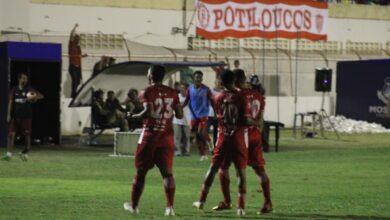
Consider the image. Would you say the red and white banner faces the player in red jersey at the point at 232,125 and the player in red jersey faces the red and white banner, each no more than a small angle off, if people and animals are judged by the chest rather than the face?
yes

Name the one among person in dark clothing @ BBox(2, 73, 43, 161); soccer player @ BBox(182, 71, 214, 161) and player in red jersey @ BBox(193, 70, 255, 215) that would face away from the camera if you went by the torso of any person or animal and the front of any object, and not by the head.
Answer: the player in red jersey

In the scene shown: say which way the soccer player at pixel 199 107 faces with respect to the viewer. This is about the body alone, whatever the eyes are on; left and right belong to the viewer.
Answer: facing the viewer

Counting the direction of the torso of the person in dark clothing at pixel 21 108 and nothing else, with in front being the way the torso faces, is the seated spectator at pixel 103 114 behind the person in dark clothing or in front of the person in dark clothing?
behind

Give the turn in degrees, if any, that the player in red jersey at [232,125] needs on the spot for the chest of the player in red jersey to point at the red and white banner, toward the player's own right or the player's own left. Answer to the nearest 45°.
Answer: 0° — they already face it

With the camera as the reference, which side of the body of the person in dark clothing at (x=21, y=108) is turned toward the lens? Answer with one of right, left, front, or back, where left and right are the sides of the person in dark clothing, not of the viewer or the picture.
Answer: front

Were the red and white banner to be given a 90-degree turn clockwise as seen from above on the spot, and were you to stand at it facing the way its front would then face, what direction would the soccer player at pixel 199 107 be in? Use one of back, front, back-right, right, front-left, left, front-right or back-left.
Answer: left

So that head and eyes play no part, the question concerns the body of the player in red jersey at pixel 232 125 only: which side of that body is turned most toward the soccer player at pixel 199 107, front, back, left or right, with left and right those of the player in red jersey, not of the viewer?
front

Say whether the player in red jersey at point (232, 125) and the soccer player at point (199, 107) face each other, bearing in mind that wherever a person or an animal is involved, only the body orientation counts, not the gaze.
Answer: yes

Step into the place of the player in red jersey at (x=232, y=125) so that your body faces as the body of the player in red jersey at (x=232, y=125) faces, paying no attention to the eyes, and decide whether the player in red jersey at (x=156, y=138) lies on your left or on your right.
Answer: on your left

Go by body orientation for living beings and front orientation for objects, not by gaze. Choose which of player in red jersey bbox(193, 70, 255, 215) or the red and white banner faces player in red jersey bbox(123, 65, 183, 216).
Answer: the red and white banner

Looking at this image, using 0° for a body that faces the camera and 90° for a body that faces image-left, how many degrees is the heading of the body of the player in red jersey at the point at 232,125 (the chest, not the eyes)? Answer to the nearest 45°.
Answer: approximately 180°
